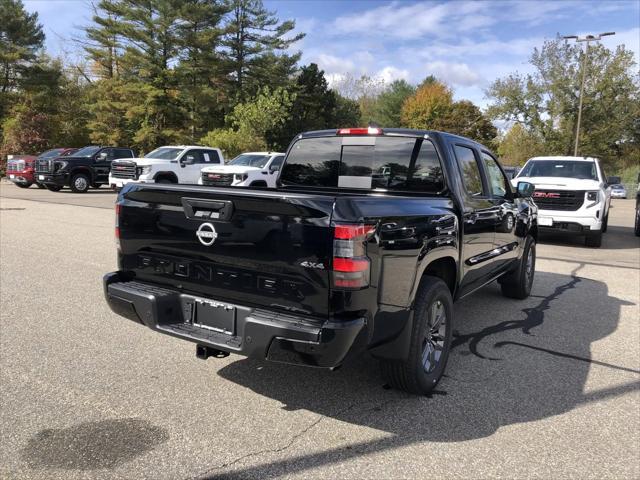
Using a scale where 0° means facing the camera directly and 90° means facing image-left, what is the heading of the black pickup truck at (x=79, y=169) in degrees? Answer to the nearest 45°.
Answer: approximately 45°

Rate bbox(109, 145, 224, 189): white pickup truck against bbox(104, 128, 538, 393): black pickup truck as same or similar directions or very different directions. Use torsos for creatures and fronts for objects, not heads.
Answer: very different directions

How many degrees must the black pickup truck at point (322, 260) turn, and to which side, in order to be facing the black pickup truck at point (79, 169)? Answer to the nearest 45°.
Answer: approximately 90° to its left

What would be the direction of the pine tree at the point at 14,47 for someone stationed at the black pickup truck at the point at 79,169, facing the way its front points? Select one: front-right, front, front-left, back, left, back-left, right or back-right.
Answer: back-right

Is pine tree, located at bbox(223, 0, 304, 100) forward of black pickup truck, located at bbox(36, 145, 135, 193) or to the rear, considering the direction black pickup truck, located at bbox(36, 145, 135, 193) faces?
to the rear

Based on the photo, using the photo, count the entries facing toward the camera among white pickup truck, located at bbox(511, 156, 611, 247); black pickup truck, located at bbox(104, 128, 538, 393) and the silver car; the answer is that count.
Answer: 2

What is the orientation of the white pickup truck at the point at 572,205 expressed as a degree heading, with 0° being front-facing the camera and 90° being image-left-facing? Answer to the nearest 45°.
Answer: approximately 0°

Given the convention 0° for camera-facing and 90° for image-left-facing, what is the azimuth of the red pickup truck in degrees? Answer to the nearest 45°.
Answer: approximately 45°

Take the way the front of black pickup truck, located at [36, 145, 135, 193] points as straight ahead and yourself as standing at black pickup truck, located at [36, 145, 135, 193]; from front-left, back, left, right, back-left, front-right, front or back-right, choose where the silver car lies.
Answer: back-left

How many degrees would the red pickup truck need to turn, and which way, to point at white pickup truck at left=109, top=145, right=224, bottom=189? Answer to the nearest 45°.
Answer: approximately 90° to its left

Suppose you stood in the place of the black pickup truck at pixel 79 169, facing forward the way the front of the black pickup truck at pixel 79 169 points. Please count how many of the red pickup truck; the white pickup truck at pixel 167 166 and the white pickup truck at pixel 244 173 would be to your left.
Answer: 2

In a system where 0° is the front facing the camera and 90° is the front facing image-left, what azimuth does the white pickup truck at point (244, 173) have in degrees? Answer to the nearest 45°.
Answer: approximately 45°

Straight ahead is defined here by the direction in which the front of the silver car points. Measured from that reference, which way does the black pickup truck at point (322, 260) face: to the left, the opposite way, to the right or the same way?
the opposite way
